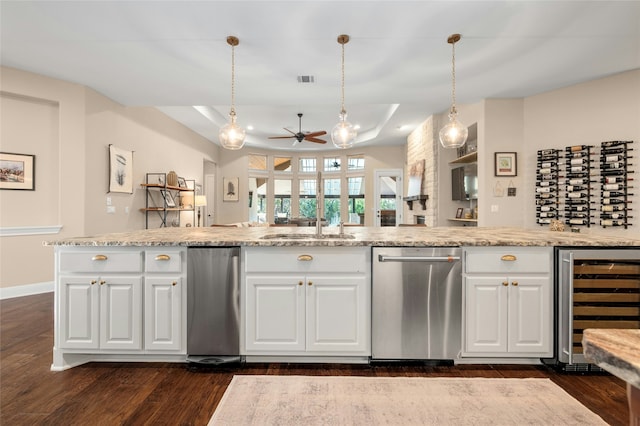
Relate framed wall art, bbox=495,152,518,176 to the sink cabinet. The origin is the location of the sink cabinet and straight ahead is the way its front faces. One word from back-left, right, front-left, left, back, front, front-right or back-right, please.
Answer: back-left

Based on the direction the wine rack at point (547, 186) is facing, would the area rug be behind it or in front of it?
in front

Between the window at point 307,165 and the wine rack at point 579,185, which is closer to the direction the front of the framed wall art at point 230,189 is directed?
the wine rack

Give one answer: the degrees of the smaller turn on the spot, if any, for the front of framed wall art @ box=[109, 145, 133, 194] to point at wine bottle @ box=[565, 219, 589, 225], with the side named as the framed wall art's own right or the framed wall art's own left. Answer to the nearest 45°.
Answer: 0° — it already faces it

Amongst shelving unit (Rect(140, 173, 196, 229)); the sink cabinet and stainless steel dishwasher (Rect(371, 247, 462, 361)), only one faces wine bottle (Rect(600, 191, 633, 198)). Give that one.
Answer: the shelving unit

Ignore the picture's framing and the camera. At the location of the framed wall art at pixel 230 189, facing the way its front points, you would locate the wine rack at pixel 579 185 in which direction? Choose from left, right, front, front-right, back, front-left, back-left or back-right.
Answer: front-left

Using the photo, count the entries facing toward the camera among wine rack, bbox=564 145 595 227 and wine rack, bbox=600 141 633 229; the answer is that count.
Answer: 2

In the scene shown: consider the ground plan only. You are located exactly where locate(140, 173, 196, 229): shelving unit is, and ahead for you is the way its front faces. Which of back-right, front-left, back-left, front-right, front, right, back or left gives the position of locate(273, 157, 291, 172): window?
left

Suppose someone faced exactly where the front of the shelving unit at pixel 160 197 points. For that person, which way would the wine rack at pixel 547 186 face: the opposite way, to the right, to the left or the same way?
to the right

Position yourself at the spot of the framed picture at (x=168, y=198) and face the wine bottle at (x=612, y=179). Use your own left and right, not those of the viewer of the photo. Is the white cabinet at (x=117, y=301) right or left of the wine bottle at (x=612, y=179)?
right

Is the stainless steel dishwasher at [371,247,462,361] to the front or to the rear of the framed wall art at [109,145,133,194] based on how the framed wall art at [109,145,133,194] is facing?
to the front

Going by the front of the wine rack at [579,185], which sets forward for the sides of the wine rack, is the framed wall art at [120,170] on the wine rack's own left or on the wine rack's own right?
on the wine rack's own right
